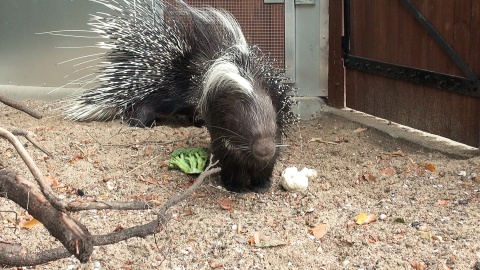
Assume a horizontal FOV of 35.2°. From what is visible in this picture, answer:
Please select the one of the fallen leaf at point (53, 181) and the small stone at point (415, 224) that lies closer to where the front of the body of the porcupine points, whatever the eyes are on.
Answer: the small stone

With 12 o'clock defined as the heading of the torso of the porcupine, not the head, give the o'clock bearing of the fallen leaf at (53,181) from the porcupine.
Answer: The fallen leaf is roughly at 3 o'clock from the porcupine.

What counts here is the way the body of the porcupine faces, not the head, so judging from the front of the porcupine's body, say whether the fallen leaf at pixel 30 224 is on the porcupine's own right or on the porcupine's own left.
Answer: on the porcupine's own right

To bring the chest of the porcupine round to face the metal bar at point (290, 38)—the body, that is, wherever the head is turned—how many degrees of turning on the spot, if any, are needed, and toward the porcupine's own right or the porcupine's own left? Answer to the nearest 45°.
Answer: approximately 90° to the porcupine's own left

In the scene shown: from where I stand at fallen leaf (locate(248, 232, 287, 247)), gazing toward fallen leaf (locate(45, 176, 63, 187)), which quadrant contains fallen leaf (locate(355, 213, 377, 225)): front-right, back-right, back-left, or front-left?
back-right

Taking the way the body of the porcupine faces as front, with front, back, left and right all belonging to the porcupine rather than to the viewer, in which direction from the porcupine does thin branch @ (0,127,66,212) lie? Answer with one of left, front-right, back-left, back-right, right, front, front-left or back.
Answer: front-right

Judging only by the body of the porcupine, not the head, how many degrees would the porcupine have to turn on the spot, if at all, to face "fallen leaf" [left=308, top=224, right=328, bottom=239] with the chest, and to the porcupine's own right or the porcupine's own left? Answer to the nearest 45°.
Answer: approximately 45° to the porcupine's own right

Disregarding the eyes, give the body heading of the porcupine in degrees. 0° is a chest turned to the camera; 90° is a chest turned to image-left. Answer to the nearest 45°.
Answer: approximately 315°

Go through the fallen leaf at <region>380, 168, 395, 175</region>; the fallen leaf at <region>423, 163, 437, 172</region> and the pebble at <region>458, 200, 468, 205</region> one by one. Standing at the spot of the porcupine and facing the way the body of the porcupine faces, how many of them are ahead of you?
3
